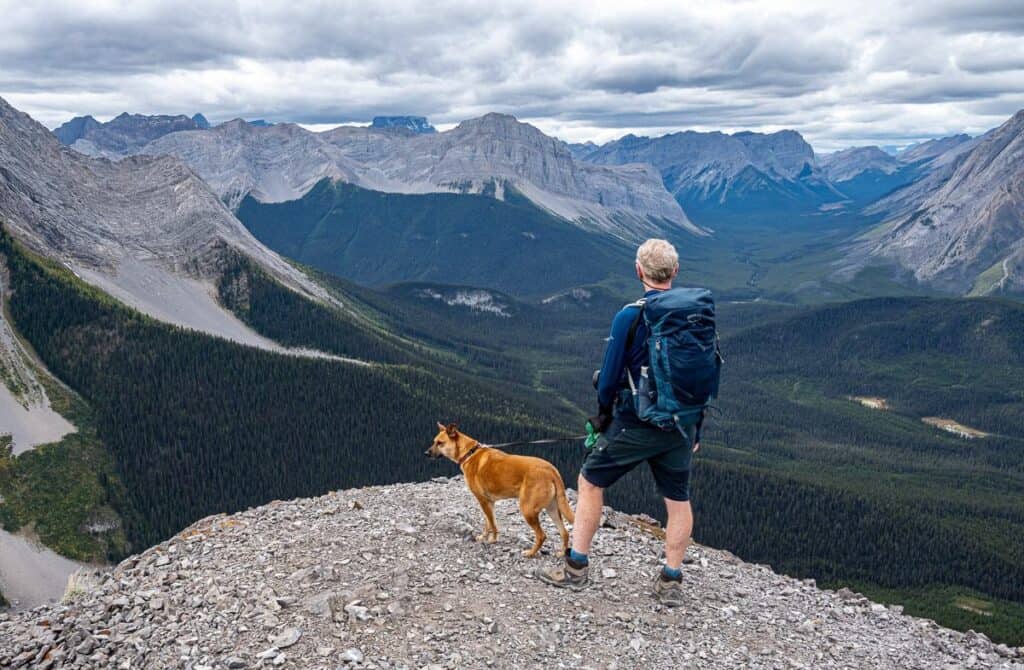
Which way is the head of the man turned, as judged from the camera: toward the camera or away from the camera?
away from the camera

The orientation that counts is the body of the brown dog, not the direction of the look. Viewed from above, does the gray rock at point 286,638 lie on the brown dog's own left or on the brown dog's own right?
on the brown dog's own left

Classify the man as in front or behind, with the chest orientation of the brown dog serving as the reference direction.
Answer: behind

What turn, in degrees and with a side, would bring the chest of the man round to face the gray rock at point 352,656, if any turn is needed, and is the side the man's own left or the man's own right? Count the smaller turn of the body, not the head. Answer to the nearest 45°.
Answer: approximately 90° to the man's own left

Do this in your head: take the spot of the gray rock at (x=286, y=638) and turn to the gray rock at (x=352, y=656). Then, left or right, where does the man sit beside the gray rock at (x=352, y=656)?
left

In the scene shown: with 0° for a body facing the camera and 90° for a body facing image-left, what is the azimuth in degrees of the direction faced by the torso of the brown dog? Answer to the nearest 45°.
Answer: approximately 135°

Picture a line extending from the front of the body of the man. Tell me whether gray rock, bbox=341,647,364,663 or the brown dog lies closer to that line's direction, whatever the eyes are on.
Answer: the brown dog

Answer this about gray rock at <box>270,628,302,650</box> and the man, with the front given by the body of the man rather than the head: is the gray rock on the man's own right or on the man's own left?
on the man's own left

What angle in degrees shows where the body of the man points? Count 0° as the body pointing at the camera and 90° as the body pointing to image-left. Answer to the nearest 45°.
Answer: approximately 135°
